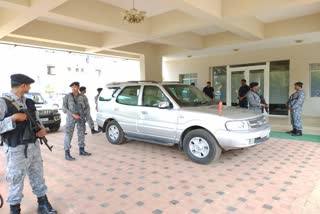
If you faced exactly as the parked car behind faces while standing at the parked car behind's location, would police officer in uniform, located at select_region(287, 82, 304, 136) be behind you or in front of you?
in front

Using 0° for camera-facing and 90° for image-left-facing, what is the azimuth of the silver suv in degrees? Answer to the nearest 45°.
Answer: approximately 315°

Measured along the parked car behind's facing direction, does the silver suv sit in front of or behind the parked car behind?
in front

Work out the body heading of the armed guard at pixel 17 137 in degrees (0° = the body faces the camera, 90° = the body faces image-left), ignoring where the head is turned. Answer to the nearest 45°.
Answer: approximately 315°

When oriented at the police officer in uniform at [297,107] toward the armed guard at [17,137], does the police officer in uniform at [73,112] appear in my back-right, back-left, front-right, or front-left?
front-right

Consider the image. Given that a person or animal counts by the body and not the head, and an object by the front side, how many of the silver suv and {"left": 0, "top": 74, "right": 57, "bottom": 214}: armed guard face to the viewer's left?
0

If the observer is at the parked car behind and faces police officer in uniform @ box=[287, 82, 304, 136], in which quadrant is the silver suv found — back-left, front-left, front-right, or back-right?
front-right

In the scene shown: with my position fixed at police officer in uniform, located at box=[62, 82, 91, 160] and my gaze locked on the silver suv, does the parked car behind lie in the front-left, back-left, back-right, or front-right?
back-left

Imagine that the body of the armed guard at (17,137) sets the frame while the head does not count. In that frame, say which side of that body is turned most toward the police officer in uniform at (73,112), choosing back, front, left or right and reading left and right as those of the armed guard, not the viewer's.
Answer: left

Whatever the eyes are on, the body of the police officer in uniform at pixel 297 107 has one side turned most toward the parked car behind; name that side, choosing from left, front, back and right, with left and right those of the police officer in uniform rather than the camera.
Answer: front

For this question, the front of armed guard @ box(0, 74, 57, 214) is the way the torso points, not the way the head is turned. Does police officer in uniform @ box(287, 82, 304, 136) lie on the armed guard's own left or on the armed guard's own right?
on the armed guard's own left

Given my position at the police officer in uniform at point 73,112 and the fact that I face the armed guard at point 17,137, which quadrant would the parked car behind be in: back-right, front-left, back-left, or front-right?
back-right
